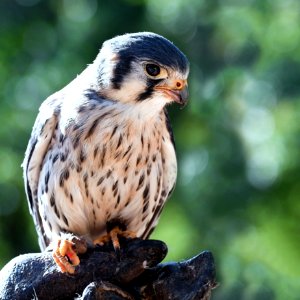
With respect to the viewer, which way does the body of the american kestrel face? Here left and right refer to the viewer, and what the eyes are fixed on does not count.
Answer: facing the viewer and to the right of the viewer
